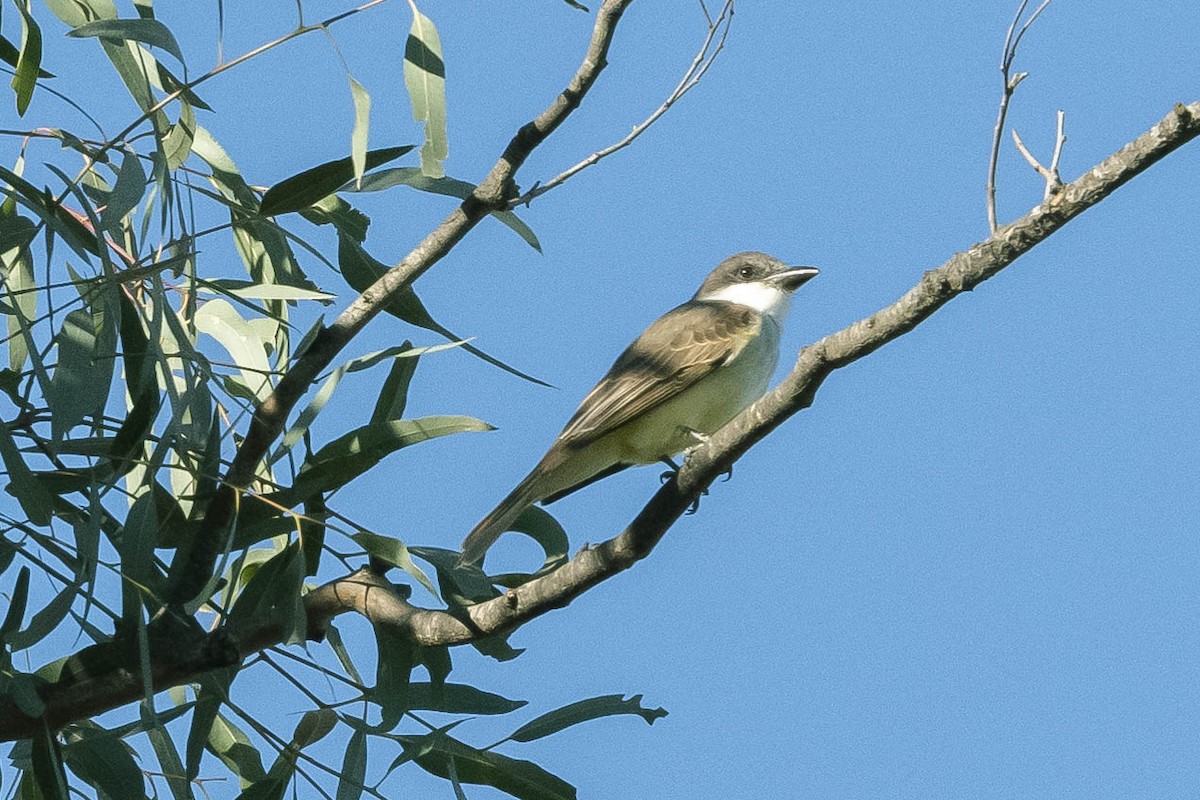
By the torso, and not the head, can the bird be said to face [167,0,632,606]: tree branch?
no

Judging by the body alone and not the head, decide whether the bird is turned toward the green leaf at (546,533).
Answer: no

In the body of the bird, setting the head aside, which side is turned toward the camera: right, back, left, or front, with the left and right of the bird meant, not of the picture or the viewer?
right
